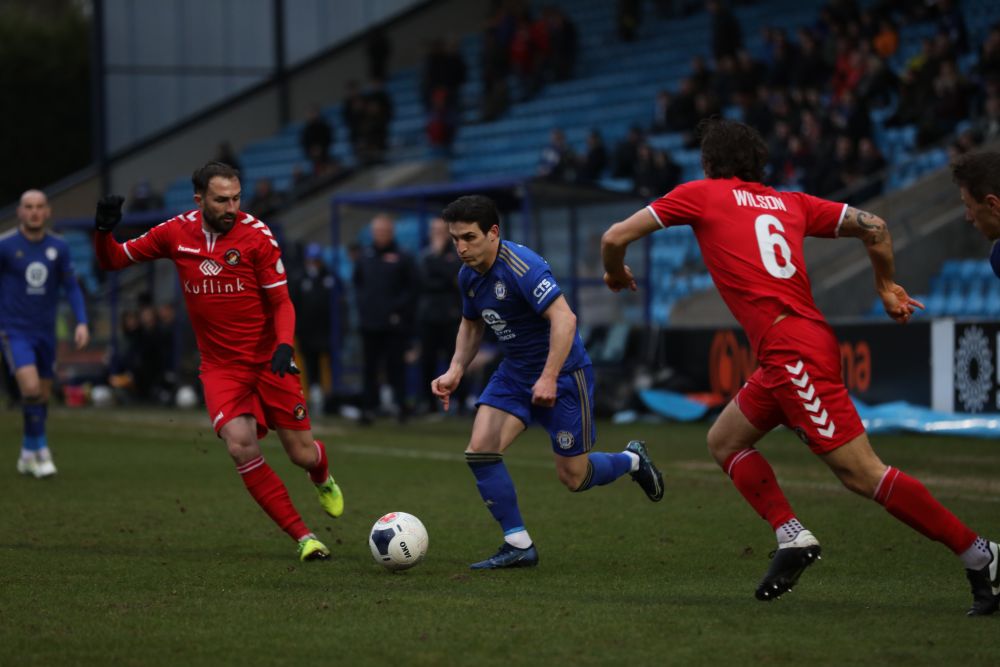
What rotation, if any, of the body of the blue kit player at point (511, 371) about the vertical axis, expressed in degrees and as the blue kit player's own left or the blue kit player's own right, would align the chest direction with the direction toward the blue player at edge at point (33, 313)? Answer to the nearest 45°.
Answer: approximately 90° to the blue kit player's own right

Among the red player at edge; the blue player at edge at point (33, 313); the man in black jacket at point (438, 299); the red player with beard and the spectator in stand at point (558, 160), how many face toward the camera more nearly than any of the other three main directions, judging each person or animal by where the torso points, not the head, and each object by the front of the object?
4

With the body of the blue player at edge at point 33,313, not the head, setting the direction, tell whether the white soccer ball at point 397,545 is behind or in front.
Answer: in front

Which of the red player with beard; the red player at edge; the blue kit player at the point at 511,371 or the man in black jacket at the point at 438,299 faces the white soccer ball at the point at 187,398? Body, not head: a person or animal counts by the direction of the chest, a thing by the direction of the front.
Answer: the red player at edge

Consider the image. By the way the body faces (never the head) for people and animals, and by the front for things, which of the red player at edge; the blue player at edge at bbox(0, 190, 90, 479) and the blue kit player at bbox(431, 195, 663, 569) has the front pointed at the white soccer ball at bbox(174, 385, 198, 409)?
the red player at edge

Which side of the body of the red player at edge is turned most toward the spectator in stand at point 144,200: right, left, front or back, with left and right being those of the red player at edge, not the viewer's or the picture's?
front

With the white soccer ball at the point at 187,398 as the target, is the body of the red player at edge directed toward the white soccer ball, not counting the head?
yes

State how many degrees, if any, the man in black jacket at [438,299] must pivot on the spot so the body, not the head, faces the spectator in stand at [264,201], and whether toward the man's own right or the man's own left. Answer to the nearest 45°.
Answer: approximately 180°

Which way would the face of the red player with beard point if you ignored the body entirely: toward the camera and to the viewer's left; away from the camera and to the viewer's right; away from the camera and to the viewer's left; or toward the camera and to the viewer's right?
toward the camera and to the viewer's right

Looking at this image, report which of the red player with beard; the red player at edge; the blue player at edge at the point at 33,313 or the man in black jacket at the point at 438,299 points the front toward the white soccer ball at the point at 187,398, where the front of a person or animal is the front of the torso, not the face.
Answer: the red player at edge

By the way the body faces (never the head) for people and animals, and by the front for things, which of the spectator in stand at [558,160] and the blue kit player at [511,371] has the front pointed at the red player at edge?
the spectator in stand
